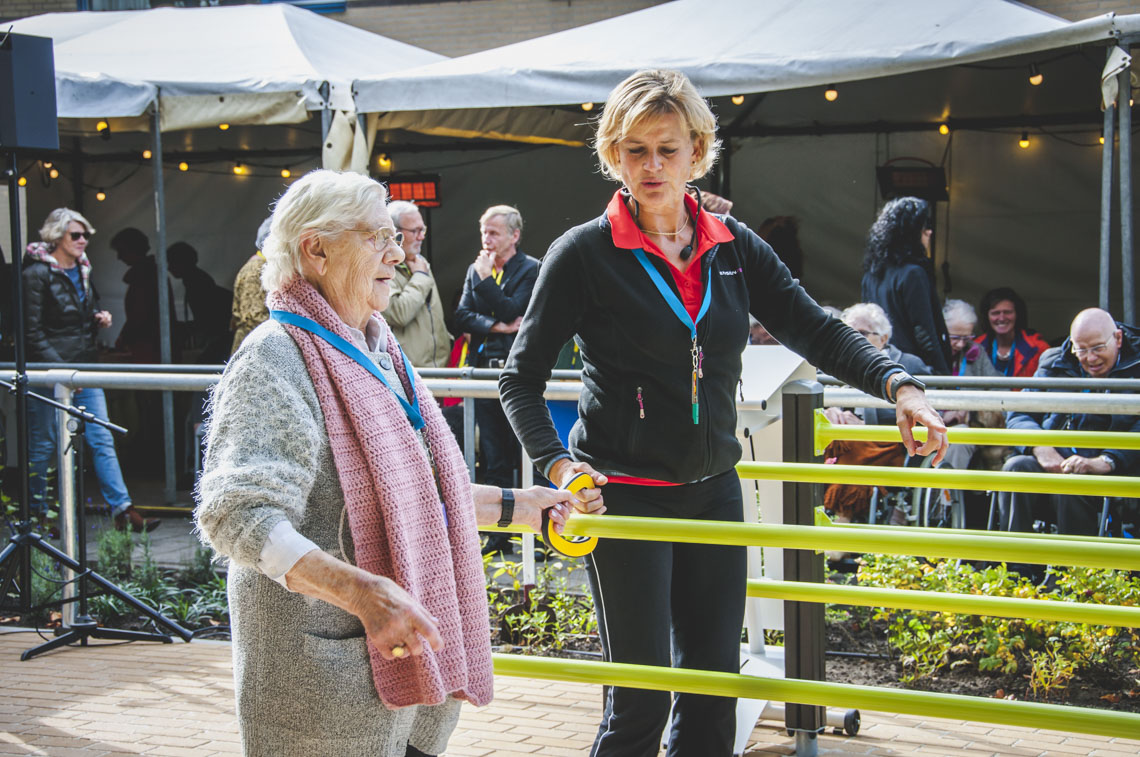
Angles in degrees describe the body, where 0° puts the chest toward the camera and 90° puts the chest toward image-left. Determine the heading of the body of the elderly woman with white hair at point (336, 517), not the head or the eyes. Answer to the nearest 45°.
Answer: approximately 315°

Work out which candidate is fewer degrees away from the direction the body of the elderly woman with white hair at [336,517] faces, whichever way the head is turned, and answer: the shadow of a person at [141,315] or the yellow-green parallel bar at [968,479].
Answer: the yellow-green parallel bar

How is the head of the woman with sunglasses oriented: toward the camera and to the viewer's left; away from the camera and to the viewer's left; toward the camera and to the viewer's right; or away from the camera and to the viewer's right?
toward the camera and to the viewer's right

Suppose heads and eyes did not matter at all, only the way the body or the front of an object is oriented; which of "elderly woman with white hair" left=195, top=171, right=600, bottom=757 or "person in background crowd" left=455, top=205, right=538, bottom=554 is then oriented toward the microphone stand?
the person in background crowd

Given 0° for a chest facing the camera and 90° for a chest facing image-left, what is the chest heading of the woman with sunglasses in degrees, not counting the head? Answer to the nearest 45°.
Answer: approximately 315°

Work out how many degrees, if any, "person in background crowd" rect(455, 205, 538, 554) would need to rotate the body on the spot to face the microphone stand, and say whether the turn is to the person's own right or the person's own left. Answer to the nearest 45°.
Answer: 0° — they already face it

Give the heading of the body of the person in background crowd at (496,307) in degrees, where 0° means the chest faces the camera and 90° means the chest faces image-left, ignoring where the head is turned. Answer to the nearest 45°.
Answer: approximately 45°

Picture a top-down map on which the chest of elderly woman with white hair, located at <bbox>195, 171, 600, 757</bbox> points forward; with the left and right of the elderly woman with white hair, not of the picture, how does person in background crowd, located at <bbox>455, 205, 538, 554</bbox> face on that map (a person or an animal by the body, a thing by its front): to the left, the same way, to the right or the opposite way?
to the right

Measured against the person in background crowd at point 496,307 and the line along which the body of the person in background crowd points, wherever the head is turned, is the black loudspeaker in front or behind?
in front

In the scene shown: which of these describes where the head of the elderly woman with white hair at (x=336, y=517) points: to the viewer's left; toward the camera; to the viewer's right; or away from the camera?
to the viewer's right
